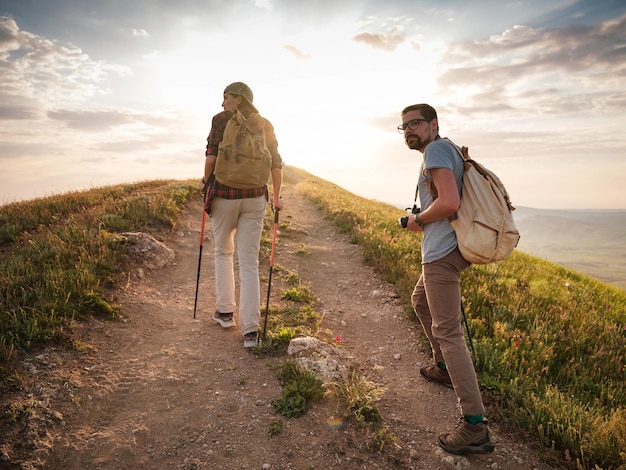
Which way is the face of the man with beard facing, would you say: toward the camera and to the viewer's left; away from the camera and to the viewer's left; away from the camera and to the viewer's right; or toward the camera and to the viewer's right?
toward the camera and to the viewer's left

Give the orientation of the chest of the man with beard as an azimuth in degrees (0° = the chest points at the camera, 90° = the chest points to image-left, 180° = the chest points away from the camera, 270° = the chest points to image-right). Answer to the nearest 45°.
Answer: approximately 90°
